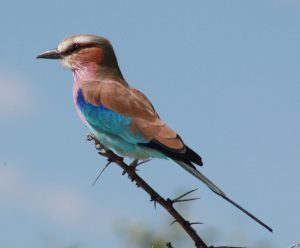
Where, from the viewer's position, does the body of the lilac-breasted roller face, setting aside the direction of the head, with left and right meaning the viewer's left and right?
facing to the left of the viewer
